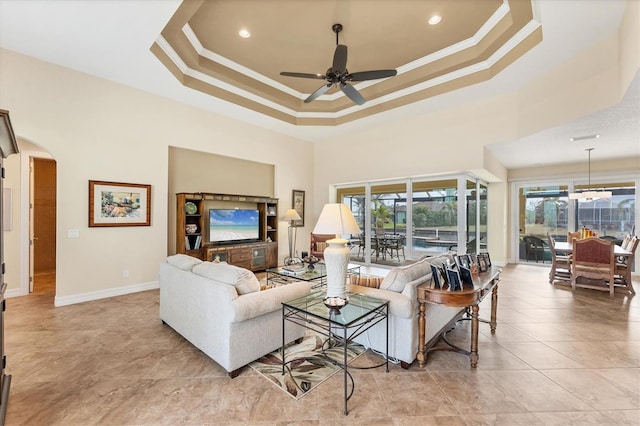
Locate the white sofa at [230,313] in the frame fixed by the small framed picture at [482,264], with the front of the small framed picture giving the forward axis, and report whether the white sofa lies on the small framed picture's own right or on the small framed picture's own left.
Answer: on the small framed picture's own right

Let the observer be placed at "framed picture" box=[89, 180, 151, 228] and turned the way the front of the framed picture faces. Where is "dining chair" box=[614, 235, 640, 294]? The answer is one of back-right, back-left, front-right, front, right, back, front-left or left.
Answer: front

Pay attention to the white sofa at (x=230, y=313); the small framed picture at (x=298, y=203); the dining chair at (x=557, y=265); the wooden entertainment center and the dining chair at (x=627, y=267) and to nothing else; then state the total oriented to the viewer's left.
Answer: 1

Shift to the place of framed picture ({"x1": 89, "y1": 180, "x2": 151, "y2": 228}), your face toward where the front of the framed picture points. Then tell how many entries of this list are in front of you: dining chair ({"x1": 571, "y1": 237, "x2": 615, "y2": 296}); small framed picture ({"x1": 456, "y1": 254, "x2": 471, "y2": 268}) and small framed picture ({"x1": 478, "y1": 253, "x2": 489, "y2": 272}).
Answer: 3

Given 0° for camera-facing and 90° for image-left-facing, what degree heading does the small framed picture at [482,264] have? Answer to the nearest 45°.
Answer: approximately 315°

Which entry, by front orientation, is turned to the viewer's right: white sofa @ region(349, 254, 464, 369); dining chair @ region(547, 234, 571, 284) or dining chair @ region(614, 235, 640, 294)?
dining chair @ region(547, 234, 571, 284)

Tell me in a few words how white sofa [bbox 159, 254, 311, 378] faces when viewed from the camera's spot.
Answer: facing away from the viewer and to the right of the viewer

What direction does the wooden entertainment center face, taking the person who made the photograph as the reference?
facing the viewer and to the right of the viewer

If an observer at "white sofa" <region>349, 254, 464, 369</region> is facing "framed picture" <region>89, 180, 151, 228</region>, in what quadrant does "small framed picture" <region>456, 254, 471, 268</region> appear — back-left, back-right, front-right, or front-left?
back-right

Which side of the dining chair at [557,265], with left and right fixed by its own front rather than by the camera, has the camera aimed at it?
right

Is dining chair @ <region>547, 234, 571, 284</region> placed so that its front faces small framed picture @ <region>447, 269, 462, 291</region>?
no

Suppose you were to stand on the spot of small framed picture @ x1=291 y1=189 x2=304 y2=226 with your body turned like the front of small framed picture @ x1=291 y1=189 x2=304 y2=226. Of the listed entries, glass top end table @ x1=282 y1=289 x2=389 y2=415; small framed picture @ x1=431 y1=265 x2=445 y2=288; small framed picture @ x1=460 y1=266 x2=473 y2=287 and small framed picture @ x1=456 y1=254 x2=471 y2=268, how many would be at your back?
0

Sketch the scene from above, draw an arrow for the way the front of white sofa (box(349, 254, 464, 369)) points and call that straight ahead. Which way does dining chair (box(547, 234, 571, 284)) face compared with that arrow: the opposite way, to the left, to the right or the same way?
the opposite way

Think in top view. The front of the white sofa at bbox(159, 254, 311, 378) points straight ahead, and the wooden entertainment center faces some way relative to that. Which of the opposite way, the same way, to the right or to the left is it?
to the right

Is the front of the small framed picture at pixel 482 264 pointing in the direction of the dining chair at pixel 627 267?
no

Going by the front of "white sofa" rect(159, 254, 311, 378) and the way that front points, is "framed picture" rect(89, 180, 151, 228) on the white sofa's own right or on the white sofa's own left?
on the white sofa's own left

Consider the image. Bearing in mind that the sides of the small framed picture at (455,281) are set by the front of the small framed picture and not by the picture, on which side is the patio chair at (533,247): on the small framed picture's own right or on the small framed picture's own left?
on the small framed picture's own left

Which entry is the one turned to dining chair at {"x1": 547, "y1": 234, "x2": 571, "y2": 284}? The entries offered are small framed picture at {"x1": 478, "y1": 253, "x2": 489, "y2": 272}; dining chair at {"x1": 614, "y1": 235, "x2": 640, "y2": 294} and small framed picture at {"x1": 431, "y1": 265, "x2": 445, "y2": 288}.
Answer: dining chair at {"x1": 614, "y1": 235, "x2": 640, "y2": 294}

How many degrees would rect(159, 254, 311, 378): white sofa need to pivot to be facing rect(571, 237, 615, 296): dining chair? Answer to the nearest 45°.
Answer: approximately 45° to its right

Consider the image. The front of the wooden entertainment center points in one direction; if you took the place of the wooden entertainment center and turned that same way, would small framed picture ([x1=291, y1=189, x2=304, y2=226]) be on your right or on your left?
on your left
